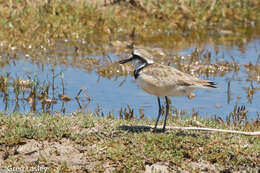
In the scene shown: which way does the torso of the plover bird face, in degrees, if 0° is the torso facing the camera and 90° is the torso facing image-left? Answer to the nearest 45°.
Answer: approximately 90°
